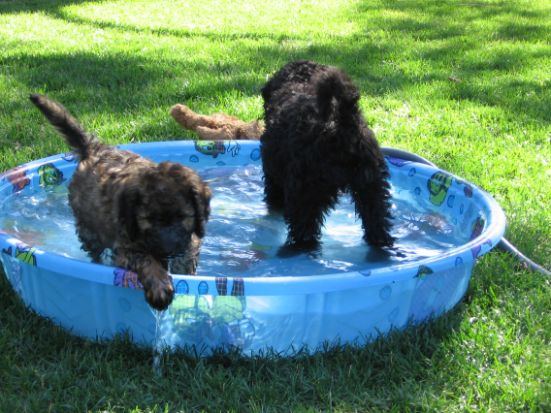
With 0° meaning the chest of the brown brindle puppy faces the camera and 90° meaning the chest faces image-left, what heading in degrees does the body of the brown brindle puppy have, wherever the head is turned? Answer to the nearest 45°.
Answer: approximately 315°

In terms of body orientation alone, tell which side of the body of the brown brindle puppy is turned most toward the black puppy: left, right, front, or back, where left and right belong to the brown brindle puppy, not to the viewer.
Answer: left

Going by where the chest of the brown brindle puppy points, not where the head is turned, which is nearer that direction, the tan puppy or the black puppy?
the black puppy

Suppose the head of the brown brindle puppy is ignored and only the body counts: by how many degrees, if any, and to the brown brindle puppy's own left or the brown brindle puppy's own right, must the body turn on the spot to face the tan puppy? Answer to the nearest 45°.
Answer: approximately 135° to the brown brindle puppy's own left
